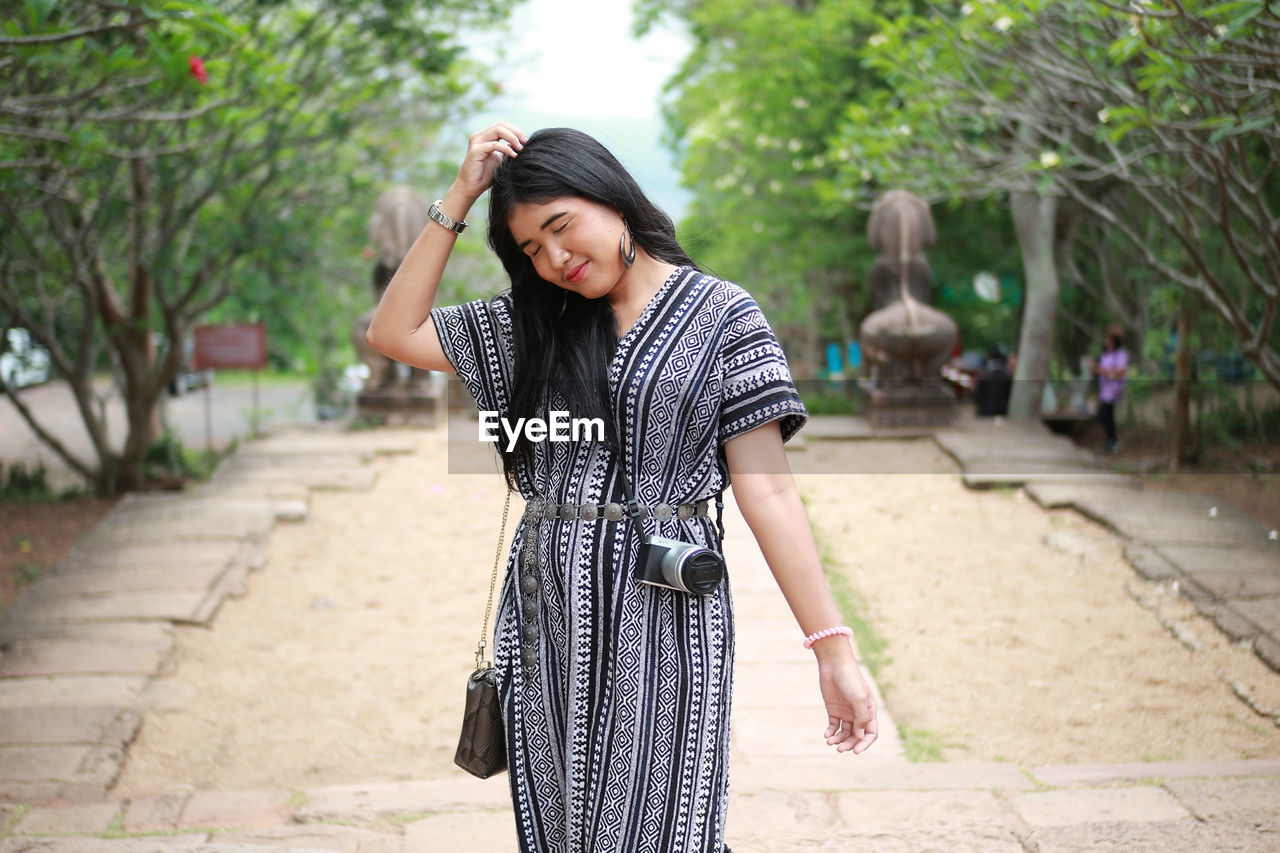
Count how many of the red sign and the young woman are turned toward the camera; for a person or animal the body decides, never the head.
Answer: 2

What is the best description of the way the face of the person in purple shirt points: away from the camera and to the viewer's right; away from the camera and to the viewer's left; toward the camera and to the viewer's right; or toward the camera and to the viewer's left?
toward the camera and to the viewer's left

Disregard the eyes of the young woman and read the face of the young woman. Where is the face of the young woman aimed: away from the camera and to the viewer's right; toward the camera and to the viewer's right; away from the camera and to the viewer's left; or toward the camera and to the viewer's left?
toward the camera and to the viewer's left

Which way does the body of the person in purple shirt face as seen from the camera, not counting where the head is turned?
to the viewer's left

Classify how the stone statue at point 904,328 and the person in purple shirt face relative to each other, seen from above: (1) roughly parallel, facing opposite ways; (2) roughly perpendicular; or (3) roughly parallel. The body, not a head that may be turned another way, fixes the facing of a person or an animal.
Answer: roughly perpendicular

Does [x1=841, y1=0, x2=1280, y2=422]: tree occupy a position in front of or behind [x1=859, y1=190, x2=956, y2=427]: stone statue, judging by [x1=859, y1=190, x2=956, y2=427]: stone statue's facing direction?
behind

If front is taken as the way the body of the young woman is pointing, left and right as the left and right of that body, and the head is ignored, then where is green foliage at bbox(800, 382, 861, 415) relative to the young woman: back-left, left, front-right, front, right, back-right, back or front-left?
back
